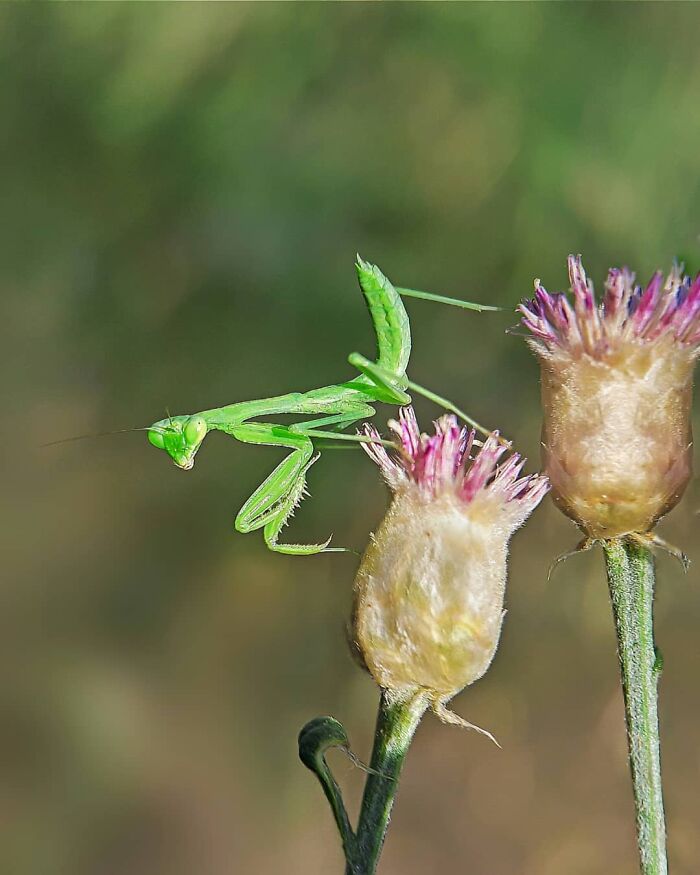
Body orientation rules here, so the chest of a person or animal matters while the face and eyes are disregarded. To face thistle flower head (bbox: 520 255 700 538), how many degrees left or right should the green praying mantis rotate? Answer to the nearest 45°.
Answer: approximately 135° to its left

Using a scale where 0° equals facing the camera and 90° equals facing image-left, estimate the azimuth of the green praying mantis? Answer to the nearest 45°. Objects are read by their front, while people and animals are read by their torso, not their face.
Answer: approximately 90°
